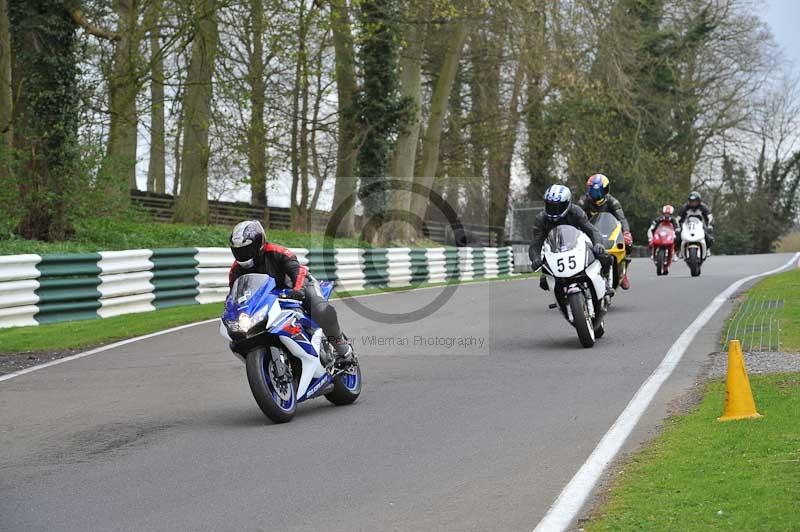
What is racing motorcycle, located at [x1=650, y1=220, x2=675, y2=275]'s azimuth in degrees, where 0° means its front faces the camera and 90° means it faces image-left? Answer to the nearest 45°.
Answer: approximately 0°

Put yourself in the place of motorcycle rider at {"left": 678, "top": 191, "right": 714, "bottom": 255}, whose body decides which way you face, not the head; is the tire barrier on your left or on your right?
on your right

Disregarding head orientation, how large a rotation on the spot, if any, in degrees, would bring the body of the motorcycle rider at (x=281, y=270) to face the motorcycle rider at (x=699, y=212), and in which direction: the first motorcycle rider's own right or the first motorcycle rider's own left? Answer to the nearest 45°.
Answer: approximately 180°

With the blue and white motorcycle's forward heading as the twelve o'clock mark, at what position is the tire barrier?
The tire barrier is roughly at 4 o'clock from the blue and white motorcycle.

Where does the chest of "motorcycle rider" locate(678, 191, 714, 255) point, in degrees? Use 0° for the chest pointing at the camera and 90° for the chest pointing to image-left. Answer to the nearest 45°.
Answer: approximately 0°

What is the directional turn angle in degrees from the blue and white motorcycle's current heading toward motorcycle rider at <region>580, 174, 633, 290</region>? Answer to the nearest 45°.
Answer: approximately 180°

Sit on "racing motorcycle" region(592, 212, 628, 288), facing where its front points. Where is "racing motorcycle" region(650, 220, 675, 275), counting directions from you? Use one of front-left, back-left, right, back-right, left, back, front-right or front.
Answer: back

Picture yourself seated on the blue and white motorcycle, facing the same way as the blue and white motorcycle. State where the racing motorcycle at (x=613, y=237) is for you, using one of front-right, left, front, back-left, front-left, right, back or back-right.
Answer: back
